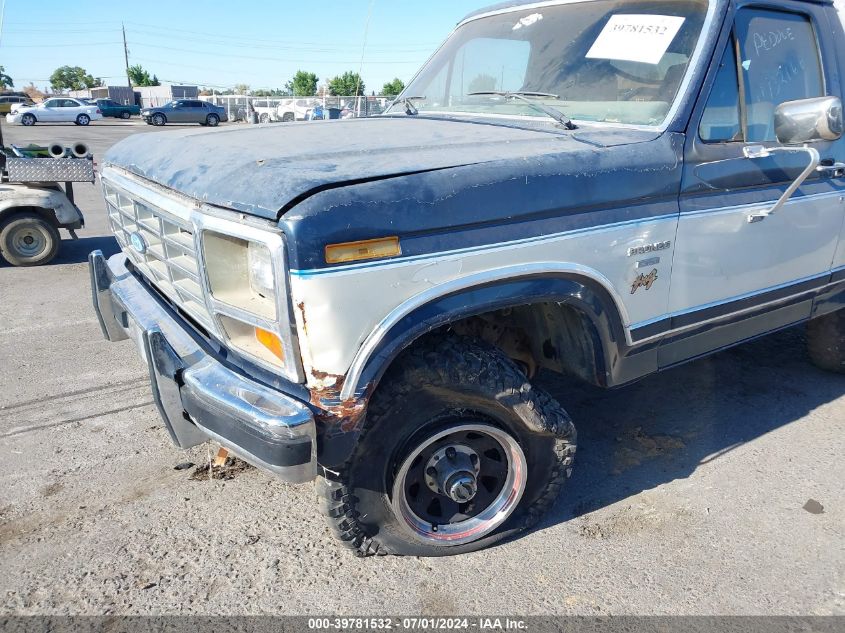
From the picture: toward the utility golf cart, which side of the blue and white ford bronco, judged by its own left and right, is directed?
right

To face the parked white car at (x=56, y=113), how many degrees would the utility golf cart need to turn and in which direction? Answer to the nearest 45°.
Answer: approximately 90° to its right

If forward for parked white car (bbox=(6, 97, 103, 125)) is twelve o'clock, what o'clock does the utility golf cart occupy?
The utility golf cart is roughly at 9 o'clock from the parked white car.

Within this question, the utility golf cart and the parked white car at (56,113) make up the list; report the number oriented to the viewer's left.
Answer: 2

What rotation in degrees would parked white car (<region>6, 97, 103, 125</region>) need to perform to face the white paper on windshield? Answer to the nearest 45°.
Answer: approximately 90° to its left

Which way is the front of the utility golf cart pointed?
to the viewer's left

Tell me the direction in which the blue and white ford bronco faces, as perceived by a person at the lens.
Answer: facing the viewer and to the left of the viewer

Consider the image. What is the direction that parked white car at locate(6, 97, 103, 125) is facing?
to the viewer's left

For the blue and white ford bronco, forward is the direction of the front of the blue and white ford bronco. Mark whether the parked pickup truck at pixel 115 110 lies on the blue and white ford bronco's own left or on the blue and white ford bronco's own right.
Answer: on the blue and white ford bronco's own right

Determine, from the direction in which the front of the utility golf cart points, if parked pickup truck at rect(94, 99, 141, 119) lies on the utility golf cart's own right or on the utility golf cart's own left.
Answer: on the utility golf cart's own right

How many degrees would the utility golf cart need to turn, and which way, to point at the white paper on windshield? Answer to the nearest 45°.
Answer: approximately 135° to its left

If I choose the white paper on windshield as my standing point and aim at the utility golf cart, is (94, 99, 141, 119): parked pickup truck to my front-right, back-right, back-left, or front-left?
front-right

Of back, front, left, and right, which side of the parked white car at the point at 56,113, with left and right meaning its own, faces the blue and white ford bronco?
left
